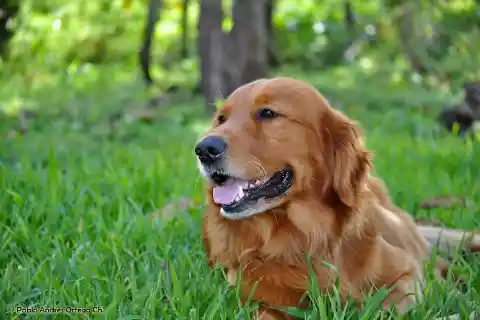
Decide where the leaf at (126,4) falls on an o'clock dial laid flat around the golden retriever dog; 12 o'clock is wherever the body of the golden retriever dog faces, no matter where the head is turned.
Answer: The leaf is roughly at 4 o'clock from the golden retriever dog.

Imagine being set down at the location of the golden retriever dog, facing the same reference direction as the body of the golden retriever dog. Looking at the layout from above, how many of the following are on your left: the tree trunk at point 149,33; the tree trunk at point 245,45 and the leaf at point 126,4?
0

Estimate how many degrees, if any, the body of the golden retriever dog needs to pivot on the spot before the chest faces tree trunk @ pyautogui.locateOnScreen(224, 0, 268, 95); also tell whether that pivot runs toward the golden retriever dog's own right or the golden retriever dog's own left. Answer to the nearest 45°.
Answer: approximately 135° to the golden retriever dog's own right

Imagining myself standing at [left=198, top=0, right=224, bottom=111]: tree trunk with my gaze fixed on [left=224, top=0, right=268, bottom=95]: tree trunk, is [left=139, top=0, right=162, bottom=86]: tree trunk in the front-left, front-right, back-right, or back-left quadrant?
back-left

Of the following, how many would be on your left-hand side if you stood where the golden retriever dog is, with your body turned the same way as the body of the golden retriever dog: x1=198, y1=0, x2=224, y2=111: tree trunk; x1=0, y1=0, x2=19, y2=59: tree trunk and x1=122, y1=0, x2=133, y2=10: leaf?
0

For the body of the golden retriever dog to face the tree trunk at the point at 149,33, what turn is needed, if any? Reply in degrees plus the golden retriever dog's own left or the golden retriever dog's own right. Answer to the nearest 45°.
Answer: approximately 135° to the golden retriever dog's own right

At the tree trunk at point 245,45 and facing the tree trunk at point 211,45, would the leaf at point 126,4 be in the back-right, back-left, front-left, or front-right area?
front-right

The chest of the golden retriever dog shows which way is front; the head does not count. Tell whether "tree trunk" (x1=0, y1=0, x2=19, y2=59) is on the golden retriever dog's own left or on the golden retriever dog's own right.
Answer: on the golden retriever dog's own right

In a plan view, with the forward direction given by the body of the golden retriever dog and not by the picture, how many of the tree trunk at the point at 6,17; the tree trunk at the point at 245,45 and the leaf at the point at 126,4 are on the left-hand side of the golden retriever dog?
0
